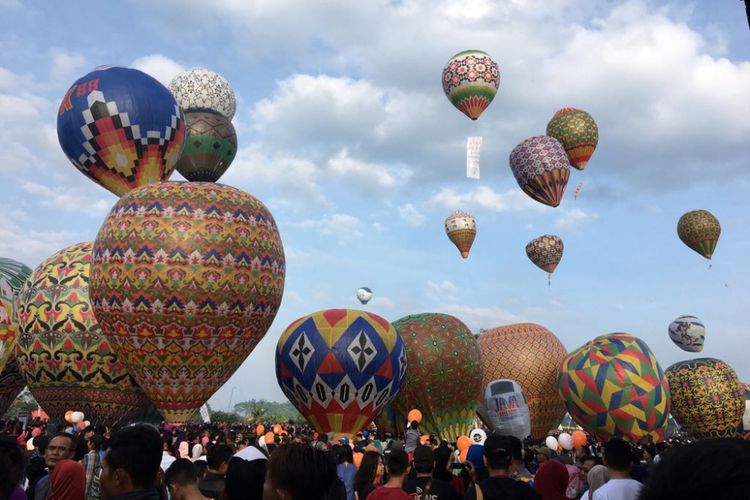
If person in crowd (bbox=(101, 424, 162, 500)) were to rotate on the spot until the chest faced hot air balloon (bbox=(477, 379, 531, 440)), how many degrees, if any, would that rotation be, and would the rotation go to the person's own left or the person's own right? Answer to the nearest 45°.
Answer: approximately 90° to the person's own right

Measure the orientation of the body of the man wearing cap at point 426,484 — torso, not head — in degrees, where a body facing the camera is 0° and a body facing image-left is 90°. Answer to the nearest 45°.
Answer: approximately 180°

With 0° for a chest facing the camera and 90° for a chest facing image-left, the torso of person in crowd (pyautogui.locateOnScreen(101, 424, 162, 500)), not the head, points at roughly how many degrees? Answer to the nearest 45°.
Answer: approximately 135°

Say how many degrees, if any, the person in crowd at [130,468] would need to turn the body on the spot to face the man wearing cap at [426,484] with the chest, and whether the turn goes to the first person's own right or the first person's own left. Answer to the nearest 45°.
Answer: approximately 90° to the first person's own right

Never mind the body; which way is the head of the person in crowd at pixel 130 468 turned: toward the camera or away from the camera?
away from the camera

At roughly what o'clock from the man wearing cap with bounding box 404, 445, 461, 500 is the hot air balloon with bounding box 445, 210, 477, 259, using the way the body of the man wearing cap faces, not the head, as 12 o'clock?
The hot air balloon is roughly at 12 o'clock from the man wearing cap.

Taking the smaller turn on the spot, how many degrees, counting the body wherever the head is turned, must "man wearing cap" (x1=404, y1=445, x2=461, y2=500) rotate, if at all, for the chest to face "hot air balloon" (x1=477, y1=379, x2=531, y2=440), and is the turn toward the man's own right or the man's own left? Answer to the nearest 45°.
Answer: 0° — they already face it

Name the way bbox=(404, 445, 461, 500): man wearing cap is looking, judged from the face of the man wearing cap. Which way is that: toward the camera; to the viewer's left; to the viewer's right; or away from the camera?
away from the camera

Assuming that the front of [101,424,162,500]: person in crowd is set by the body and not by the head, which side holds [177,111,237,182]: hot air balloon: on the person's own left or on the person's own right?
on the person's own right
